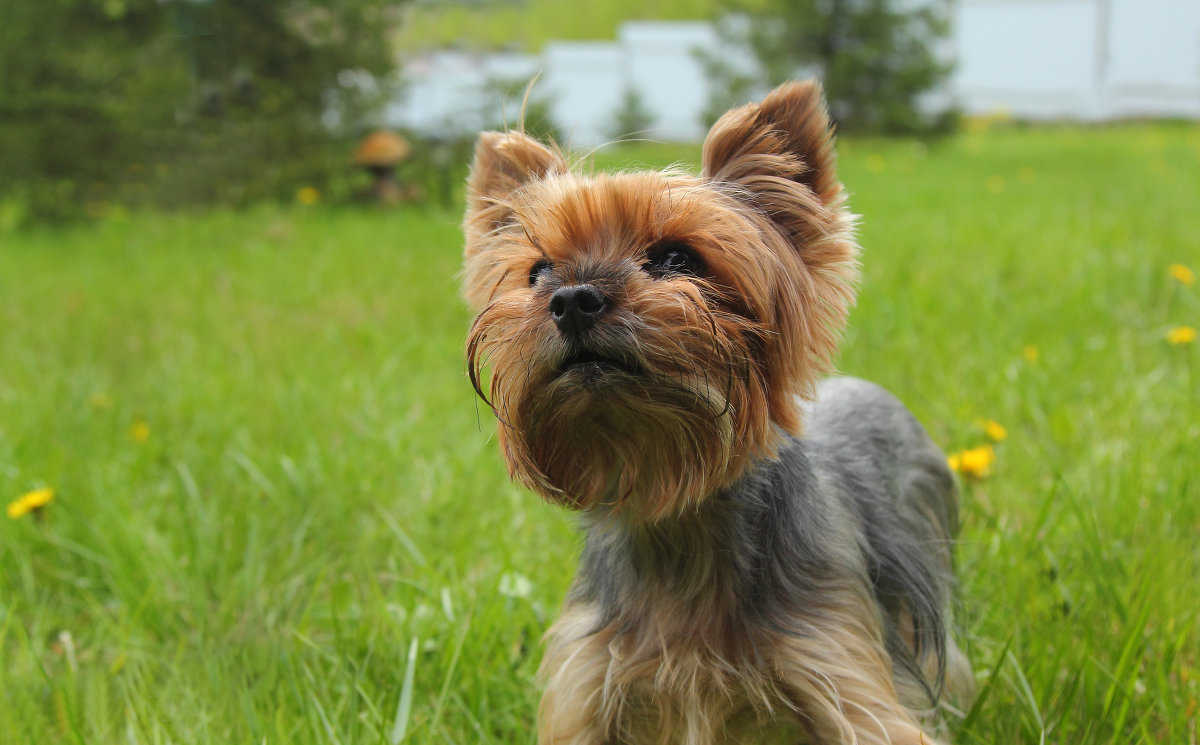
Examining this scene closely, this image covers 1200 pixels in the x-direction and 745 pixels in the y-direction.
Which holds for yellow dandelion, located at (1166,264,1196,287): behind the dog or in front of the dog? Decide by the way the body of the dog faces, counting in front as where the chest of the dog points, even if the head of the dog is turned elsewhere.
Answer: behind

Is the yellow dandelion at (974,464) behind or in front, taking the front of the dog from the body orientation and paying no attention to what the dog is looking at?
behind

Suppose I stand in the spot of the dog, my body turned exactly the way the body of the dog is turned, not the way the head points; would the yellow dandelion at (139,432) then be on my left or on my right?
on my right

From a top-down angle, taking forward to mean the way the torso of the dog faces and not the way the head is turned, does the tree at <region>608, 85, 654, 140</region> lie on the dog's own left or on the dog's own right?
on the dog's own right

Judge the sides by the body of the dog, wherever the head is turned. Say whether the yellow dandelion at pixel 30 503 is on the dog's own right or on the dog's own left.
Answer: on the dog's own right

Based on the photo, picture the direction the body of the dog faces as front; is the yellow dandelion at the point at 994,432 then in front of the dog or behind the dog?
behind

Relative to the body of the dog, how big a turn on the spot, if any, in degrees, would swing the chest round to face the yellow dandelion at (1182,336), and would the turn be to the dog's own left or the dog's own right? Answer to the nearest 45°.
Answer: approximately 180°

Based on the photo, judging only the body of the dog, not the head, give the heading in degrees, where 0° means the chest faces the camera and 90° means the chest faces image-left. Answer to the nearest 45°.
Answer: approximately 45°

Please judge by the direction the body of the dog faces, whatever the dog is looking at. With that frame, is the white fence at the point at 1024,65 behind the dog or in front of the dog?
behind
